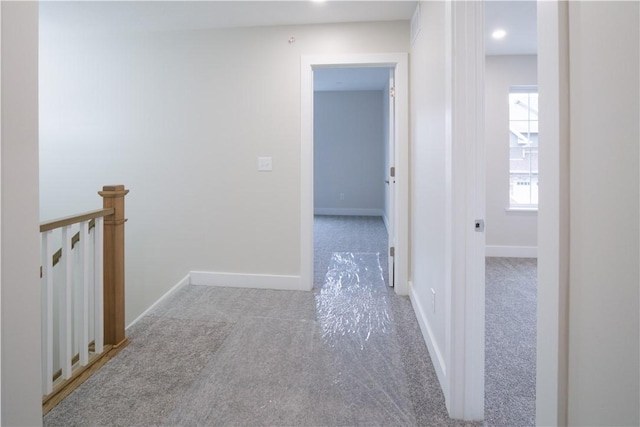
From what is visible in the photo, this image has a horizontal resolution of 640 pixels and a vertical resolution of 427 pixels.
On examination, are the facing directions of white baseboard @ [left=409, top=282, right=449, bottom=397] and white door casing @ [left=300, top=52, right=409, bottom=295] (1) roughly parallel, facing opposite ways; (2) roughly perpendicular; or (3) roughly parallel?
roughly perpendicular

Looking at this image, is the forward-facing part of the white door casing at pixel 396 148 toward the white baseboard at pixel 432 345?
yes

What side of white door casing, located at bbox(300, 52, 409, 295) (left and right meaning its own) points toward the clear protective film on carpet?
front

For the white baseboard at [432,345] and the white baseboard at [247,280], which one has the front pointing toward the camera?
the white baseboard at [247,280]

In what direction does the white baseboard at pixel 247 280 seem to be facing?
toward the camera

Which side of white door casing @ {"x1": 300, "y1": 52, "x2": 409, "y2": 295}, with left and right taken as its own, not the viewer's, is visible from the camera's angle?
front

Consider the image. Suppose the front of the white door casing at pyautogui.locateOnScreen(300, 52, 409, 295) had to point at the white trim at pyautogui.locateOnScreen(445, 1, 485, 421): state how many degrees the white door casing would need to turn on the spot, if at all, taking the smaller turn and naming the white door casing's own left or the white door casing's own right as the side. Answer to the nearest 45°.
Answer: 0° — it already faces it

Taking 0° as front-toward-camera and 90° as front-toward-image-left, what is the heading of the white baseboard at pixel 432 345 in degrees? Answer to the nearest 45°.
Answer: approximately 90°

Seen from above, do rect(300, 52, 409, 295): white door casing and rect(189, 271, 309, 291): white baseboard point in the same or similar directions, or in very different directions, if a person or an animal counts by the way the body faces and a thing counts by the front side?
same or similar directions

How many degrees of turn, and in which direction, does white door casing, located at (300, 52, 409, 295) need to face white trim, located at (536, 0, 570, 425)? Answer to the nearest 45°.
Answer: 0° — it already faces it
